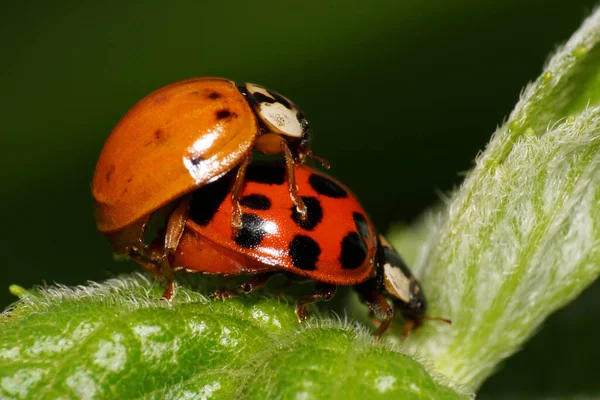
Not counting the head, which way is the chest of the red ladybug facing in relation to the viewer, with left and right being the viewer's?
facing to the right of the viewer

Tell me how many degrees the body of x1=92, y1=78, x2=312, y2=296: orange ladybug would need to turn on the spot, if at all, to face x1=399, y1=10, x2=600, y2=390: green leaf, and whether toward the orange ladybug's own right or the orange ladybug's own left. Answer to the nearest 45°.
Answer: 0° — it already faces it

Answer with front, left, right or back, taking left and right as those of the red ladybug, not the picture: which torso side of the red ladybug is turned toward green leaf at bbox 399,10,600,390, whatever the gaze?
front

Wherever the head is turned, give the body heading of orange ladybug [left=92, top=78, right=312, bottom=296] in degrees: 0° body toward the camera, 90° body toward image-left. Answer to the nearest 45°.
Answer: approximately 270°
